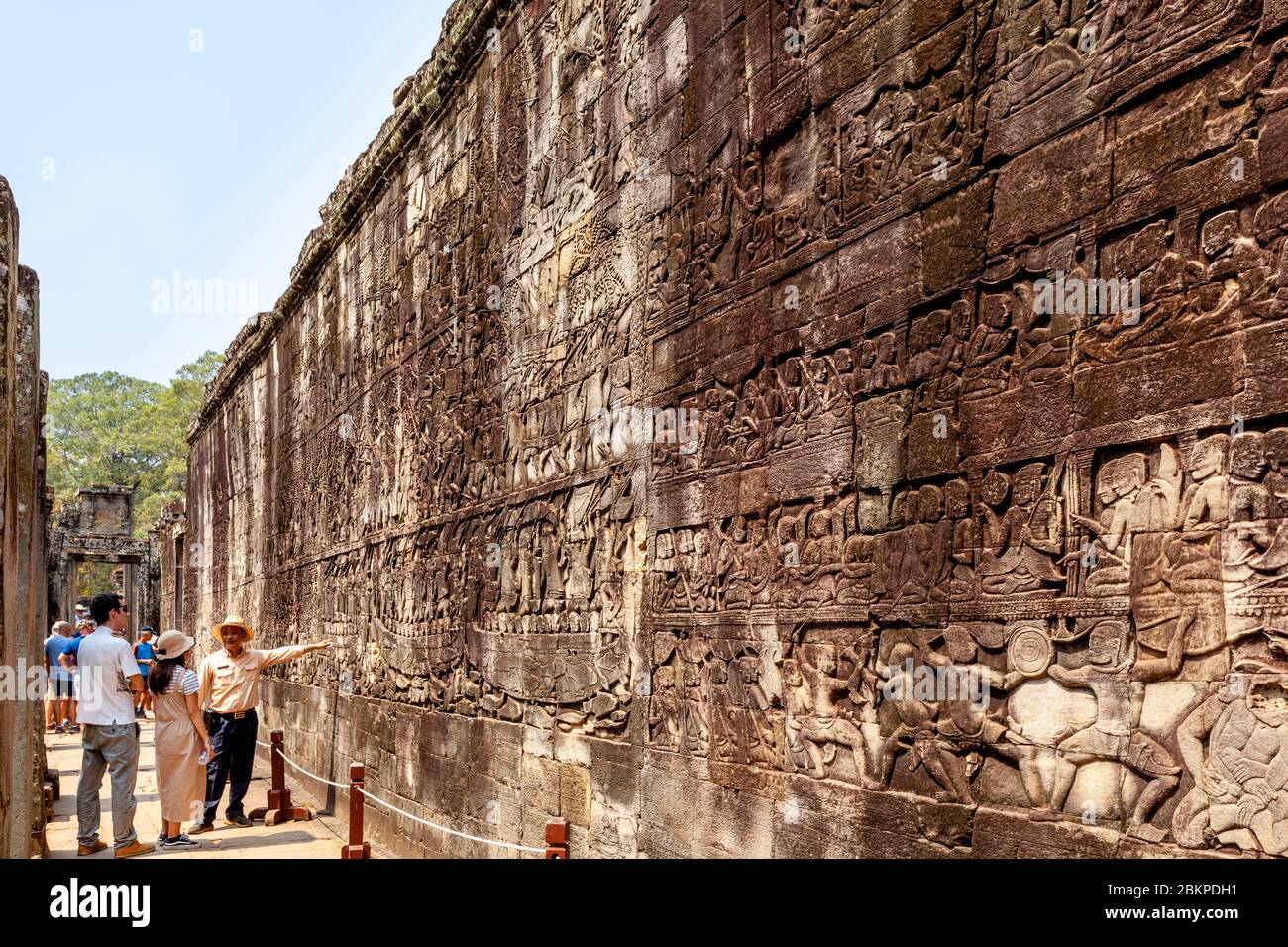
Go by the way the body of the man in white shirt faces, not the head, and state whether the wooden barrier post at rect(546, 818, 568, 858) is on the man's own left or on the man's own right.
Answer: on the man's own right

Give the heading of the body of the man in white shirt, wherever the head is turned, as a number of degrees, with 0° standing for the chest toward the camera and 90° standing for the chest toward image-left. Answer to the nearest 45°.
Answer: approximately 225°

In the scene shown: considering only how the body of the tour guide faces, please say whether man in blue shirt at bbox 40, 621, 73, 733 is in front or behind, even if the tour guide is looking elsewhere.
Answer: behind

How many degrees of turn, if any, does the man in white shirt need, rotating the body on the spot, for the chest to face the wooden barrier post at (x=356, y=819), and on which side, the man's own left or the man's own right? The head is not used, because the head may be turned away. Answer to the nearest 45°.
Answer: approximately 90° to the man's own right

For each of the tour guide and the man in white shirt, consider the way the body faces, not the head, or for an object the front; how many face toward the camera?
1
